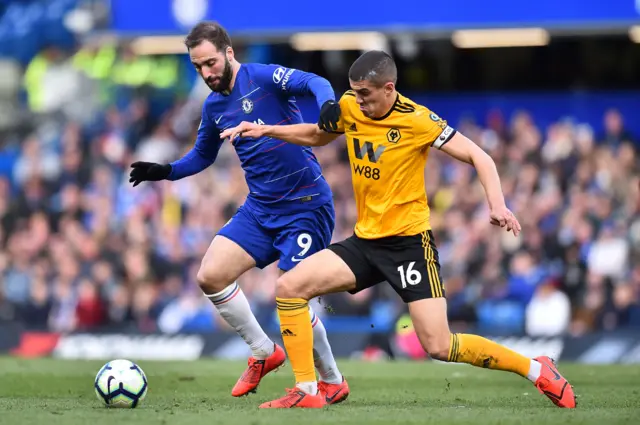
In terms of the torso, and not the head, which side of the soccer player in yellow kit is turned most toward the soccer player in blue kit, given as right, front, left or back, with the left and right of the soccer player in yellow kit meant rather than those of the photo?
right

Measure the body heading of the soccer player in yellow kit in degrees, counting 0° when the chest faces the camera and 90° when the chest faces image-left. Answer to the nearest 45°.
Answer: approximately 45°

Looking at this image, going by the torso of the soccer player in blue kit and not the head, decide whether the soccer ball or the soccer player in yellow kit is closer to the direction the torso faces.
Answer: the soccer ball

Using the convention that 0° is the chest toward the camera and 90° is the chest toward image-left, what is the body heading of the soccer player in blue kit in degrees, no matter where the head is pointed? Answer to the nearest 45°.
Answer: approximately 45°

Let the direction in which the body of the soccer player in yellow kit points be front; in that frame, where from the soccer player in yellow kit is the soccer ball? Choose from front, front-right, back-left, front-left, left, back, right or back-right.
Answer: front-right

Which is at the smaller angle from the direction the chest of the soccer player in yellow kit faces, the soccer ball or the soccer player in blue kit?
the soccer ball

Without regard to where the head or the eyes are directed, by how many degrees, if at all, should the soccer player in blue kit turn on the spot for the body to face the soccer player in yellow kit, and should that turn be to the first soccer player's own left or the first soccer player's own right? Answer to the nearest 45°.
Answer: approximately 90° to the first soccer player's own left
